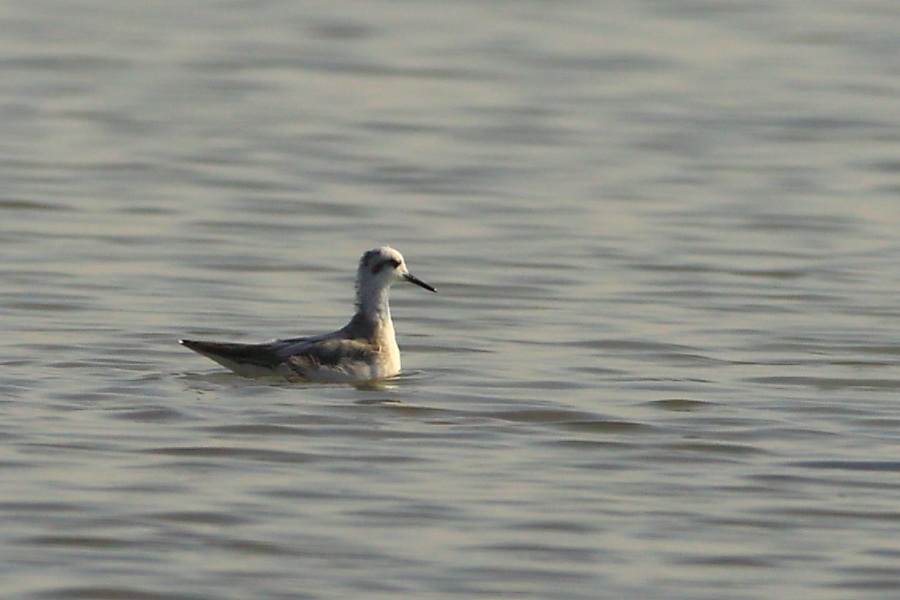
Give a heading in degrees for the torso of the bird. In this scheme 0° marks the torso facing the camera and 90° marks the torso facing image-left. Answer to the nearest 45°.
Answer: approximately 270°
